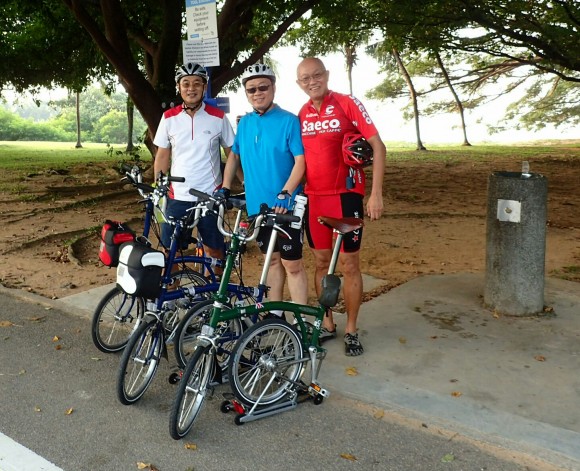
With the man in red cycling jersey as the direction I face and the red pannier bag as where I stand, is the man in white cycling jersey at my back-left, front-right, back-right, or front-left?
front-left

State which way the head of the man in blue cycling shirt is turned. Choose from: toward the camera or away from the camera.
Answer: toward the camera

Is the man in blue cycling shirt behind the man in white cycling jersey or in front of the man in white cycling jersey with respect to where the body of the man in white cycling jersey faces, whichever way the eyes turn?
in front

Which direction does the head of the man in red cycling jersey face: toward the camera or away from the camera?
toward the camera

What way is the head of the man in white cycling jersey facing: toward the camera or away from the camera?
toward the camera

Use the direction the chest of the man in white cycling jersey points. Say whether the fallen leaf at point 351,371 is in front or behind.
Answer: in front

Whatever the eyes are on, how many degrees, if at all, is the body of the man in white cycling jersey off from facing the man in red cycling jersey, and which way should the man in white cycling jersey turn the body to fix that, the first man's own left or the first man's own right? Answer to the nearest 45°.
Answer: approximately 45° to the first man's own left

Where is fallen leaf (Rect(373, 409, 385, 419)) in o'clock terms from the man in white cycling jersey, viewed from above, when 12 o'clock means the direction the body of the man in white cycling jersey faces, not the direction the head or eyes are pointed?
The fallen leaf is roughly at 11 o'clock from the man in white cycling jersey.

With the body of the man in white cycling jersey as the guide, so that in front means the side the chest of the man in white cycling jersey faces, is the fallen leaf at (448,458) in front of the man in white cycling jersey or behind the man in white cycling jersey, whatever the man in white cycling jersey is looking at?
in front

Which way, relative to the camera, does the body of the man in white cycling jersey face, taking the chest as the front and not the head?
toward the camera
